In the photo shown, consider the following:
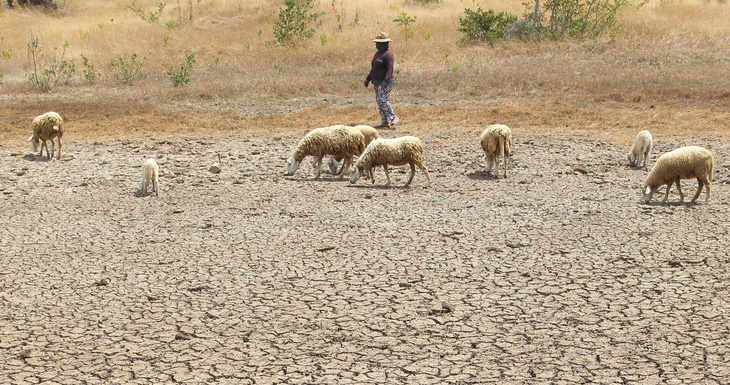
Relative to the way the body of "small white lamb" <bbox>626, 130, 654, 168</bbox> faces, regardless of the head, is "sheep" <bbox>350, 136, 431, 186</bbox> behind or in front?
in front

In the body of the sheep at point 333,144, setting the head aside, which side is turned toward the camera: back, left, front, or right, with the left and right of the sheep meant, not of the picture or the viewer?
left

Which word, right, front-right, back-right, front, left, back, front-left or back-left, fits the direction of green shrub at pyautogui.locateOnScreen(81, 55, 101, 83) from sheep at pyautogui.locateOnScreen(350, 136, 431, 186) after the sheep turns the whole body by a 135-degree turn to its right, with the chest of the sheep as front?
left

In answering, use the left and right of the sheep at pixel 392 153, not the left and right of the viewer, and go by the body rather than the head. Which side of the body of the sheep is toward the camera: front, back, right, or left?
left

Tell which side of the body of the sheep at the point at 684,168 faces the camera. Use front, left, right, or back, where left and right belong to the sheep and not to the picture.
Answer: left

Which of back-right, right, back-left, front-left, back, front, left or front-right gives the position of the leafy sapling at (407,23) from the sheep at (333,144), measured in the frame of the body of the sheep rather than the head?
right

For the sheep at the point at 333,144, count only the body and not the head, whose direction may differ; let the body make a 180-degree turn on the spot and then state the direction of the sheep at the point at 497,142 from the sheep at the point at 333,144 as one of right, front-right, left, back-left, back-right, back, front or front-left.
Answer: front

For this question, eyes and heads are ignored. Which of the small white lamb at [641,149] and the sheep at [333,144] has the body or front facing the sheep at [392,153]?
the small white lamb

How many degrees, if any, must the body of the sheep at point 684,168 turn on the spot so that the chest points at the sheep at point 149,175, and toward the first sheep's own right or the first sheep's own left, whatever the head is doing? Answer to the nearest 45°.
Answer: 0° — it already faces it

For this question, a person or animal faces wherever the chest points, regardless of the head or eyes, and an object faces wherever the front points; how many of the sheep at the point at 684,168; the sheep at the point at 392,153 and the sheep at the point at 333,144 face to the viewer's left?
3

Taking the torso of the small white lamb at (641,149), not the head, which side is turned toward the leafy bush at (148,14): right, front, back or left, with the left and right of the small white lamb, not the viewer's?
right

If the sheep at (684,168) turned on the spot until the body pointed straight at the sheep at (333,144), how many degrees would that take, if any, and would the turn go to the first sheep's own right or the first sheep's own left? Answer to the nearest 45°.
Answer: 0° — it already faces it

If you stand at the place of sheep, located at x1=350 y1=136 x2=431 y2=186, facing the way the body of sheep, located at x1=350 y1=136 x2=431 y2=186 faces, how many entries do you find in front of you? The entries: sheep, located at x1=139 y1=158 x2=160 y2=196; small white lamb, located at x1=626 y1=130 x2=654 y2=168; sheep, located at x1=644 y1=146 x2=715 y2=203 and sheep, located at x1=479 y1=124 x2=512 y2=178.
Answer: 1

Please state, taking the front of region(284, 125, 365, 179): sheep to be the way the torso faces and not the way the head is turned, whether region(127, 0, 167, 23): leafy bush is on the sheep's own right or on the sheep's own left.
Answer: on the sheep's own right
